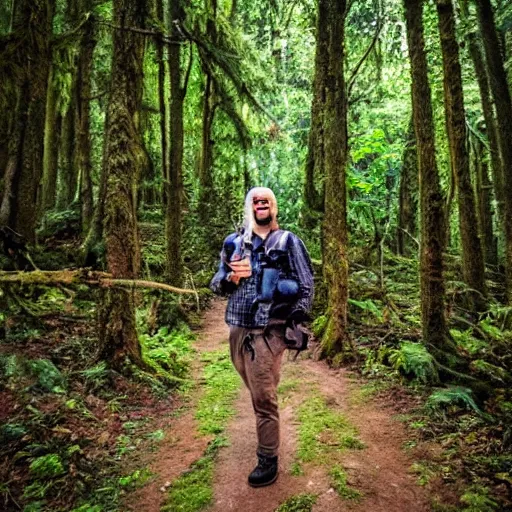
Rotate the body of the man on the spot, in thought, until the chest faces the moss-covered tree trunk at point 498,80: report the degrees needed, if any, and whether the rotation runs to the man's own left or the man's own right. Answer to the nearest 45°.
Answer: approximately 135° to the man's own left

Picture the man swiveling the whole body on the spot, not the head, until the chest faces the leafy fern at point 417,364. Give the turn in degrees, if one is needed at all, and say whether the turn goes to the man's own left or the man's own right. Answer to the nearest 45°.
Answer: approximately 135° to the man's own left

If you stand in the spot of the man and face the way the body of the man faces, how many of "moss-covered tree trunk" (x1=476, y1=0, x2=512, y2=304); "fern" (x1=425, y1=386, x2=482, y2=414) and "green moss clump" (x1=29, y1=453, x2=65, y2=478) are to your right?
1

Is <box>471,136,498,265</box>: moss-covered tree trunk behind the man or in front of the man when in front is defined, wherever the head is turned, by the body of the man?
behind

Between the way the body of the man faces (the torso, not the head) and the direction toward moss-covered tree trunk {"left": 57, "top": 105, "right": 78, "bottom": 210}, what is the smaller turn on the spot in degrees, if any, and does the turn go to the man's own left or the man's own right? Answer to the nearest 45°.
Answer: approximately 135° to the man's own right

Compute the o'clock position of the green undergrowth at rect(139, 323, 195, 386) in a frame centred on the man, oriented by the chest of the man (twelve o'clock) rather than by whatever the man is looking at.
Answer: The green undergrowth is roughly at 5 o'clock from the man.

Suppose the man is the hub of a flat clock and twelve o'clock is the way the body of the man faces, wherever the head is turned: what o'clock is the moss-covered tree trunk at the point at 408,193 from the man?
The moss-covered tree trunk is roughly at 7 o'clock from the man.

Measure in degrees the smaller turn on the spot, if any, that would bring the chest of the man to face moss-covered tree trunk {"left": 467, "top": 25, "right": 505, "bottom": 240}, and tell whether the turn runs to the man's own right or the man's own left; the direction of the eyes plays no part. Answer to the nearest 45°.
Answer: approximately 135° to the man's own left

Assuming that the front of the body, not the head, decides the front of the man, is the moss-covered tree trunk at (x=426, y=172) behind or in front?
behind

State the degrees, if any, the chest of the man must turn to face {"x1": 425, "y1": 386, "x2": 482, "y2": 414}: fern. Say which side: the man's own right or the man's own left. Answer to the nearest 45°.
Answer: approximately 135° to the man's own left

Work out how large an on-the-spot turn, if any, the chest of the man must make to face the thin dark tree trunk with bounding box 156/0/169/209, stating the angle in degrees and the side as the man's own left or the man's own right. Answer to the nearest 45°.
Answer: approximately 180°

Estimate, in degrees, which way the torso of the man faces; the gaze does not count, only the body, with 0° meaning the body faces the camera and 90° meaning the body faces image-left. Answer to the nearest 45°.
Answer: approximately 0°
